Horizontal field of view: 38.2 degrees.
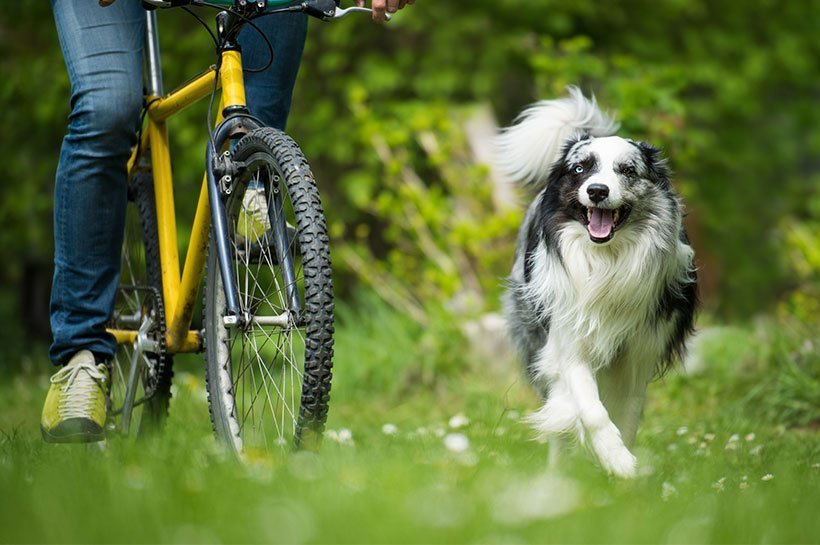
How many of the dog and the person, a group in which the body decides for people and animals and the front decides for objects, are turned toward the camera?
2

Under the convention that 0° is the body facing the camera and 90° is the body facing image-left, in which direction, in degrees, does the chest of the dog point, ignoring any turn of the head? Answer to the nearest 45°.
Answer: approximately 0°

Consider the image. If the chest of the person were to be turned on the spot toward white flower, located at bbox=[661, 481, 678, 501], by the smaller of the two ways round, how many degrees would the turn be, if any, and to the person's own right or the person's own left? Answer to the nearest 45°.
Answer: approximately 45° to the person's own left
